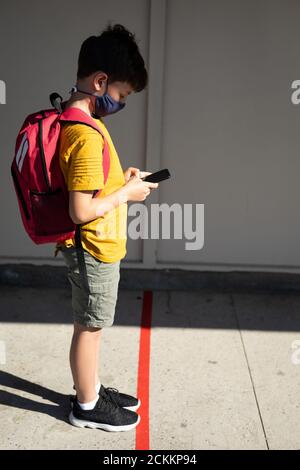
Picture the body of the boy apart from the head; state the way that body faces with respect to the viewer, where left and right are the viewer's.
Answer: facing to the right of the viewer

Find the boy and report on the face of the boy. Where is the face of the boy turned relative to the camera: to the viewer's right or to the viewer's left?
to the viewer's right
